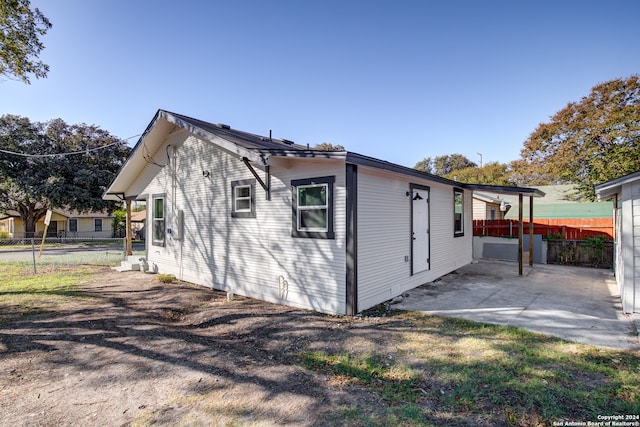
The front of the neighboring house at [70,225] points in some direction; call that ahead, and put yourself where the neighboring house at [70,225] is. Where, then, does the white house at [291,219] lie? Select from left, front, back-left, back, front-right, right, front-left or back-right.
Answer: front

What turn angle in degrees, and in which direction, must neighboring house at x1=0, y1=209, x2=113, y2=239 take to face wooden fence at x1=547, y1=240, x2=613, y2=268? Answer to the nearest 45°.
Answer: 0° — it already faces it

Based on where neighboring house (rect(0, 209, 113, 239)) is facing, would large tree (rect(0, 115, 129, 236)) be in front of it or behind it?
in front

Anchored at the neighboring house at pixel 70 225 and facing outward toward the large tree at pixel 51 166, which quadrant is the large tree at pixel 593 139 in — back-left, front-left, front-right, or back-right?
front-left

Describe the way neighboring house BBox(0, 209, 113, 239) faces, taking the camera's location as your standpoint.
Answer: facing the viewer

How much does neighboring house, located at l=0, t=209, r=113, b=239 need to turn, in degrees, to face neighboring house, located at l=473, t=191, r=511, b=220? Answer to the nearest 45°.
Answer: approximately 45° to its left

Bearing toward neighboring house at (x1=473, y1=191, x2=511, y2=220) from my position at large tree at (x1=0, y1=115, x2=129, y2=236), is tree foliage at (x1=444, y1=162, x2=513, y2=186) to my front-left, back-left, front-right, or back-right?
front-left

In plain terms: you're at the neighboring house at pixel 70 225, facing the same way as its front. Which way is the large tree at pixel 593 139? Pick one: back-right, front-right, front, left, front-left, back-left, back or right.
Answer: front-left

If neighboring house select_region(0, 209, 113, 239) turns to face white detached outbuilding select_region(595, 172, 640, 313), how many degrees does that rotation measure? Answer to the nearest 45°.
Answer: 0° — it already faces it

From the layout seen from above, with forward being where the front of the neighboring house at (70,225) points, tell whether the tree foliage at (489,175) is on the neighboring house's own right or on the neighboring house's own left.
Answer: on the neighboring house's own left

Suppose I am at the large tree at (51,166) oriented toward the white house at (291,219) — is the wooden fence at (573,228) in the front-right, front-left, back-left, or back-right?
front-left

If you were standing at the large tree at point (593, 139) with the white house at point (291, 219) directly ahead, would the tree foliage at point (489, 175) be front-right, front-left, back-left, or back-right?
back-right
